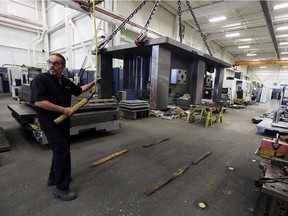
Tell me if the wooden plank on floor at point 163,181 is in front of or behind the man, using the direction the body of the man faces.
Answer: in front

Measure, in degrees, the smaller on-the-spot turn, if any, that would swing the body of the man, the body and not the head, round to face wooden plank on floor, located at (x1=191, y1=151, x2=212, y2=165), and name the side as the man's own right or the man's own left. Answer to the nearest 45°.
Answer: approximately 45° to the man's own left

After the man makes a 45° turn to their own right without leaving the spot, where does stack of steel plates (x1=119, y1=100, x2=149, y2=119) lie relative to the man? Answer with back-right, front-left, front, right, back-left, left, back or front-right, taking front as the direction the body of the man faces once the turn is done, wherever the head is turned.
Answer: back-left

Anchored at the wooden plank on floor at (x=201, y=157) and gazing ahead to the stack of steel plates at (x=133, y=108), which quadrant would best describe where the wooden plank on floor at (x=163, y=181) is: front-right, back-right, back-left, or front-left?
back-left

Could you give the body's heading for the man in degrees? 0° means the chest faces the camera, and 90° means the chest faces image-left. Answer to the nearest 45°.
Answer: approximately 315°

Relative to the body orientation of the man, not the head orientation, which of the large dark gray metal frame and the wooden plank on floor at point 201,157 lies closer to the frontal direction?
the wooden plank on floor

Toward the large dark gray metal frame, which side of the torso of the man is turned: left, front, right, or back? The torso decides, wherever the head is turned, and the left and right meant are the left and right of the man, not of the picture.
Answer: left
